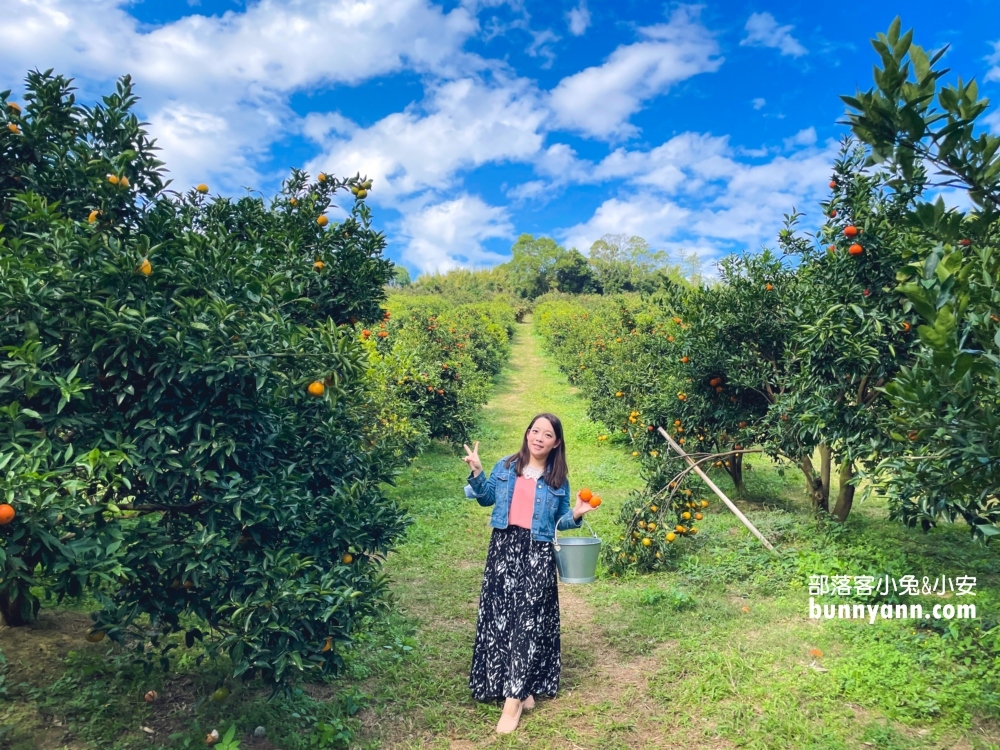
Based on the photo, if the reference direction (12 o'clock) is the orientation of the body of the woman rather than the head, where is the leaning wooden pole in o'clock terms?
The leaning wooden pole is roughly at 7 o'clock from the woman.

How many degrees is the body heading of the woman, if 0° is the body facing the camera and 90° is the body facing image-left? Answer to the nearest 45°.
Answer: approximately 0°

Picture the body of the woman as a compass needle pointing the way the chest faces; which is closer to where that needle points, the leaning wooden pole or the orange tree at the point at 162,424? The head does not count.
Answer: the orange tree

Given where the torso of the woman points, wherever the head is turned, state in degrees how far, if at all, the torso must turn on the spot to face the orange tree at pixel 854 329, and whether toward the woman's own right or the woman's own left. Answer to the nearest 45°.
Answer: approximately 135° to the woman's own left

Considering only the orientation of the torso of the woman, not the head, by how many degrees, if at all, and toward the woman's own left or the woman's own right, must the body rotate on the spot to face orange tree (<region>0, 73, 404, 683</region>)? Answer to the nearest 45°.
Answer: approximately 45° to the woman's own right
